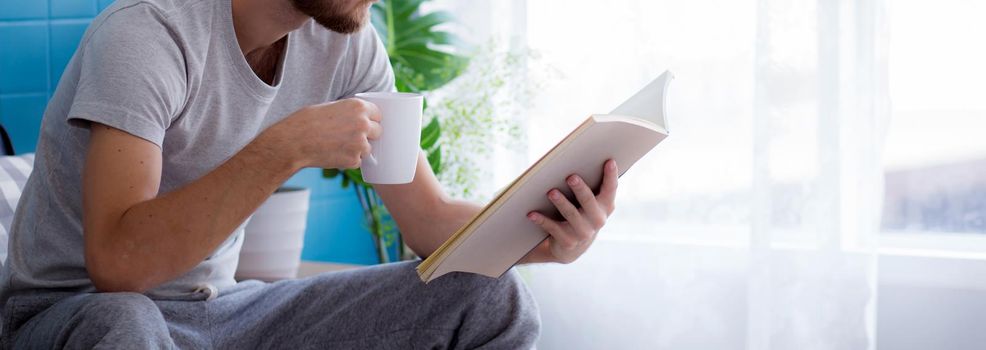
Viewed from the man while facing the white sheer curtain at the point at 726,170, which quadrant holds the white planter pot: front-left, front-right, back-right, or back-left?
front-left

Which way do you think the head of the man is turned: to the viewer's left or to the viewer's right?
to the viewer's right

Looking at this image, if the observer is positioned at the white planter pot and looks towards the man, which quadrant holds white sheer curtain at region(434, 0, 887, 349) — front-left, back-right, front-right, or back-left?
back-left

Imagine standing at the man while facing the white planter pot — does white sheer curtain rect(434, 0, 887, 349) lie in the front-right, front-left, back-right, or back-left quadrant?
front-right

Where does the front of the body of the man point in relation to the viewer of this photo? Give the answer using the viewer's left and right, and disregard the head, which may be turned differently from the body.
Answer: facing the viewer and to the right of the viewer

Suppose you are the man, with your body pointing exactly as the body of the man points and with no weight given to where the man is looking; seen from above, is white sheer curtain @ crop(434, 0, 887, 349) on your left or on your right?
on your left

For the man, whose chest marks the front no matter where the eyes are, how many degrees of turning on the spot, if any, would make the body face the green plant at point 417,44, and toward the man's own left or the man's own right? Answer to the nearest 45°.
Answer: approximately 135° to the man's own left

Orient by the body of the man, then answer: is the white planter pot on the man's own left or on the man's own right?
on the man's own left
